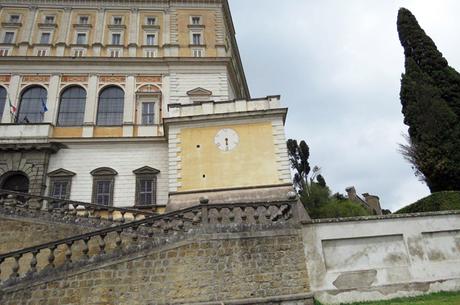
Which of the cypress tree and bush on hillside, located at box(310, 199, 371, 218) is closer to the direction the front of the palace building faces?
the cypress tree

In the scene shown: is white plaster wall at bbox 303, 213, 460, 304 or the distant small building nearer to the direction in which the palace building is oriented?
the white plaster wall

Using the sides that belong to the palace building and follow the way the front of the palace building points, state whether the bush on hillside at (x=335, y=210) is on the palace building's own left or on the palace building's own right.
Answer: on the palace building's own left

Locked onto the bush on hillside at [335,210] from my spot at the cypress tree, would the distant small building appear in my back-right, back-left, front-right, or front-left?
front-right

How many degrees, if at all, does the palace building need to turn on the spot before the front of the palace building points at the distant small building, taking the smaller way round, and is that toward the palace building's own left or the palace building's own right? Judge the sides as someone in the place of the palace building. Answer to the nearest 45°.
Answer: approximately 135° to the palace building's own left

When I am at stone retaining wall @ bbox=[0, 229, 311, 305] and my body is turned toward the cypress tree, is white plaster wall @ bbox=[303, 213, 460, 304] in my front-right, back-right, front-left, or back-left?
front-right

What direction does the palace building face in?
toward the camera

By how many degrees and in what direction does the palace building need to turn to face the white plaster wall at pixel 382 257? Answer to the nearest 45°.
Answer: approximately 45° to its left

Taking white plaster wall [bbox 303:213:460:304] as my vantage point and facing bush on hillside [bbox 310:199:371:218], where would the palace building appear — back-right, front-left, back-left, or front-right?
front-left
